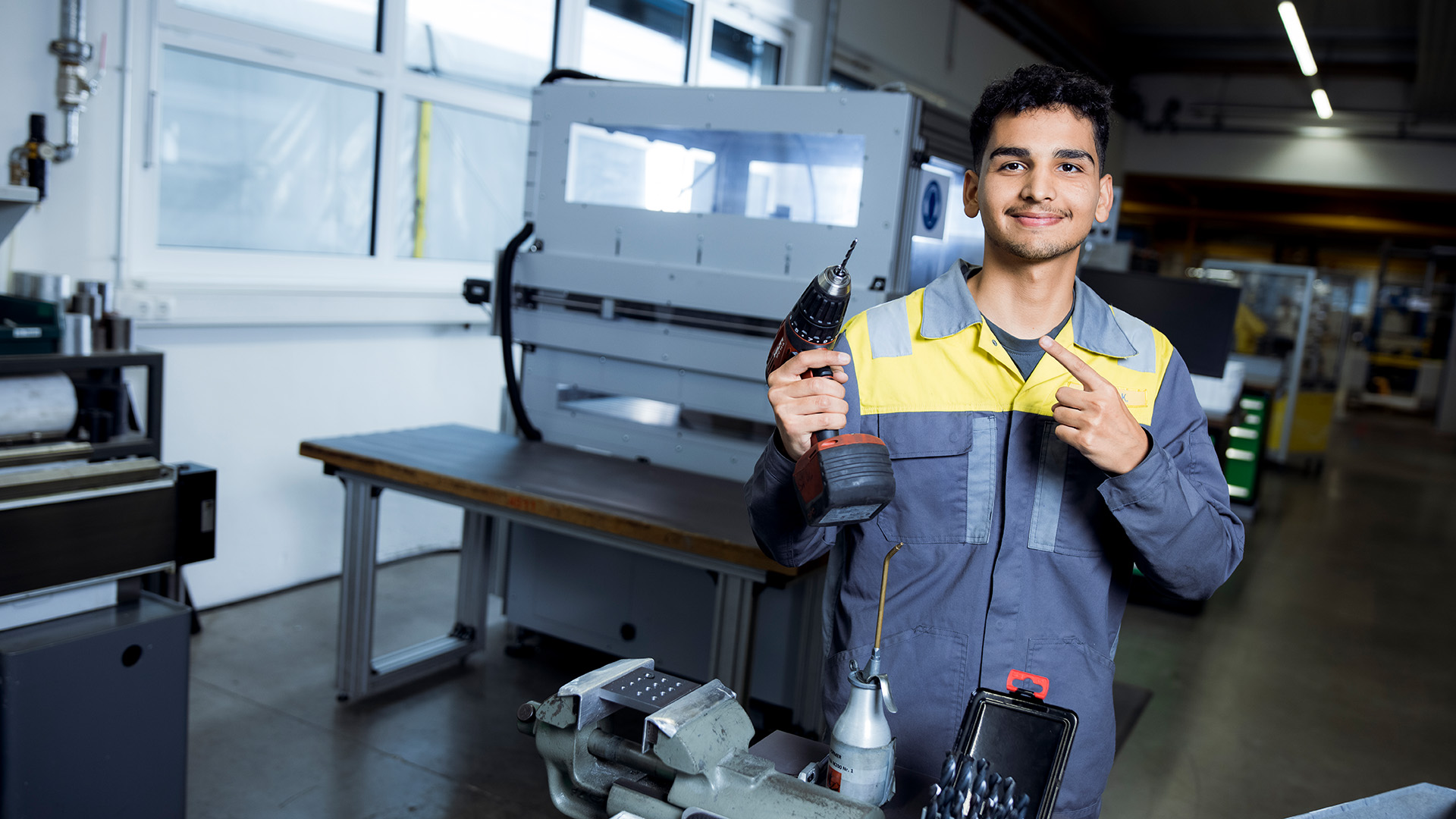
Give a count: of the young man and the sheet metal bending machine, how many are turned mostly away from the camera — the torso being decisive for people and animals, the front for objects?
0

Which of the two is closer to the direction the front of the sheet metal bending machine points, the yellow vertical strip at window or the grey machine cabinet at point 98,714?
the grey machine cabinet

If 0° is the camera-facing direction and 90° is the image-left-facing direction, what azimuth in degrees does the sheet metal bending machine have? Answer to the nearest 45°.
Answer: approximately 45°

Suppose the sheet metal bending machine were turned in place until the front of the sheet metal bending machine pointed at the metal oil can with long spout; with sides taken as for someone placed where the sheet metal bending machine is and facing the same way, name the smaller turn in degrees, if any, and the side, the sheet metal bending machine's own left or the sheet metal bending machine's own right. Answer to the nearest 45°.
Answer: approximately 45° to the sheet metal bending machine's own left

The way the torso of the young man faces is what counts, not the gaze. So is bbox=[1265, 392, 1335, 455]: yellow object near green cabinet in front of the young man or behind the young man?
behind

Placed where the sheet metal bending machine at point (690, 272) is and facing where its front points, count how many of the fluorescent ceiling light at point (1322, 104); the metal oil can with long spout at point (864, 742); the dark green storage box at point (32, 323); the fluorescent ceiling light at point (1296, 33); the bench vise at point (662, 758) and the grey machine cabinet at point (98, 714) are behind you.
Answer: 2

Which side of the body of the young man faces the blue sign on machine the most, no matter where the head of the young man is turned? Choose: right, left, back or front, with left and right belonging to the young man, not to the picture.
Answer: back

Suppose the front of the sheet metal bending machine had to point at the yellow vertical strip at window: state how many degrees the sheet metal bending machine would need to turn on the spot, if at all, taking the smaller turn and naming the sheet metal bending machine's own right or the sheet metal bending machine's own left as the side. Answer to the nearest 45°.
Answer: approximately 90° to the sheet metal bending machine's own right

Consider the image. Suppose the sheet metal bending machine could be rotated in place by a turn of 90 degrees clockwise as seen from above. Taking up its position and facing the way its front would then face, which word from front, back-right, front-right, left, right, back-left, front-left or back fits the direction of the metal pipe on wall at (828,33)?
front-right

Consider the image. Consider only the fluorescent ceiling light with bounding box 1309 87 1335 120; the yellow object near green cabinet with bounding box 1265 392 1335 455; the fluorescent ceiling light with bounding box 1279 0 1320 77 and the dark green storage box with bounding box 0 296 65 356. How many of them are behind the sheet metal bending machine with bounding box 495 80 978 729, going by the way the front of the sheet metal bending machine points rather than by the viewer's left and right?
3

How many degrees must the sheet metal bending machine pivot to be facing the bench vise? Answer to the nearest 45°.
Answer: approximately 45° to its left

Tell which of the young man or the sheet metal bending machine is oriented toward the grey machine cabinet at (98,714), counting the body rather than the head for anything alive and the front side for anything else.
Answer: the sheet metal bending machine

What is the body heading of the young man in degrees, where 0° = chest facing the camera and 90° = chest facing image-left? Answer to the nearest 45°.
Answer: approximately 0°

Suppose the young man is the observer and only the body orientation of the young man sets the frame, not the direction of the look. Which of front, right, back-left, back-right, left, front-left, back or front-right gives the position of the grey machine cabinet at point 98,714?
right
